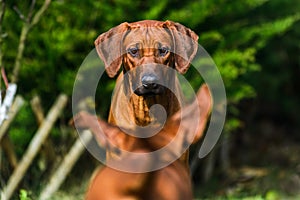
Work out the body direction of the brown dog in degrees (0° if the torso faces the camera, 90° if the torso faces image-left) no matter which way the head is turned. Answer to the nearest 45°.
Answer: approximately 0°
